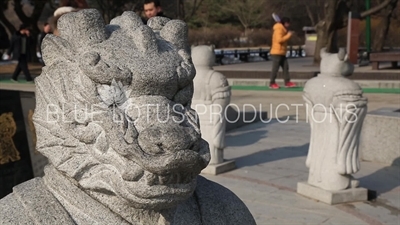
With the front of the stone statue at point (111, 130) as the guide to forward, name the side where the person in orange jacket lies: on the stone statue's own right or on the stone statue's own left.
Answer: on the stone statue's own left

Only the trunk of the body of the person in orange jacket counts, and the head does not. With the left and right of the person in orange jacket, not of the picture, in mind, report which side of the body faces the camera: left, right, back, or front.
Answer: right

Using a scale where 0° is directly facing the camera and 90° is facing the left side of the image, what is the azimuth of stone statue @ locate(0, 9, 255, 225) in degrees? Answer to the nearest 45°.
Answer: approximately 315°

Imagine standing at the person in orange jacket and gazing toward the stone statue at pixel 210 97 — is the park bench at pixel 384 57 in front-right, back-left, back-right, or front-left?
back-left

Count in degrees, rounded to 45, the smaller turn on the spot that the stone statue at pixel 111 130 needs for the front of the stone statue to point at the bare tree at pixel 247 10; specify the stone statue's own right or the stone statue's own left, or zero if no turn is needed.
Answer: approximately 135° to the stone statue's own left
